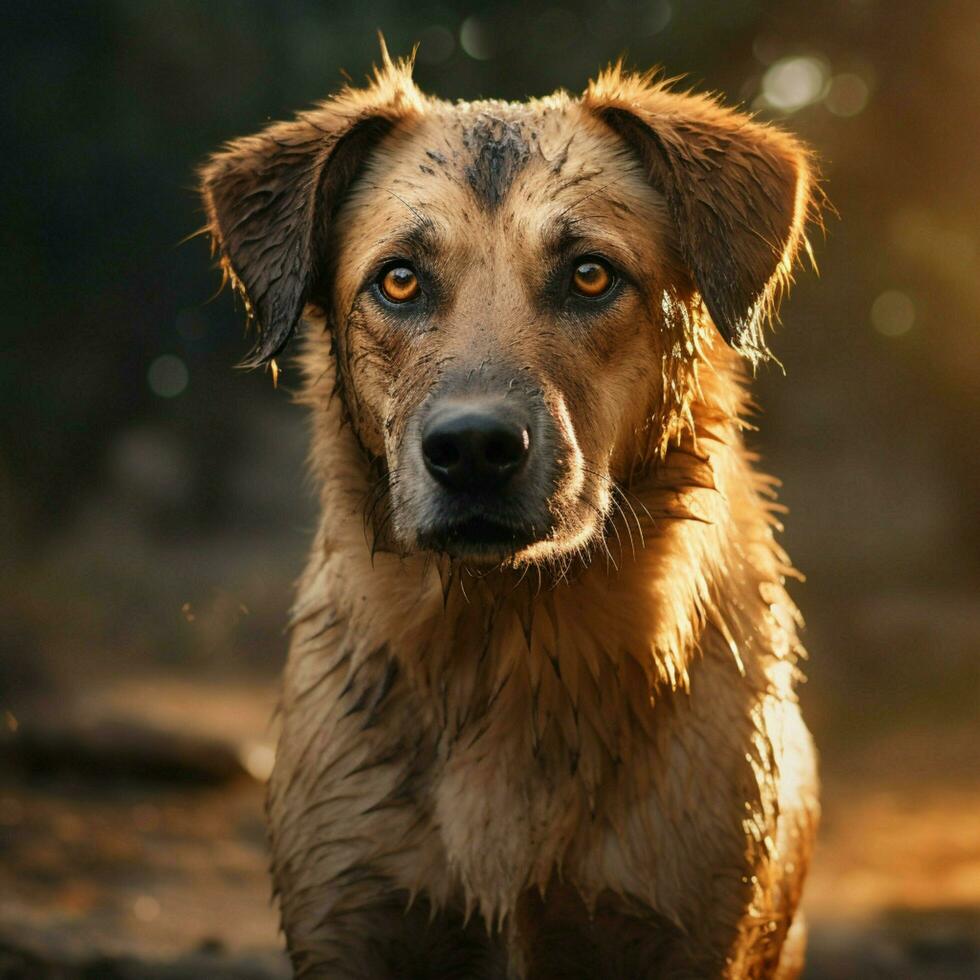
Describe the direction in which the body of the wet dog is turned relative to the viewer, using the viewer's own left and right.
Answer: facing the viewer
